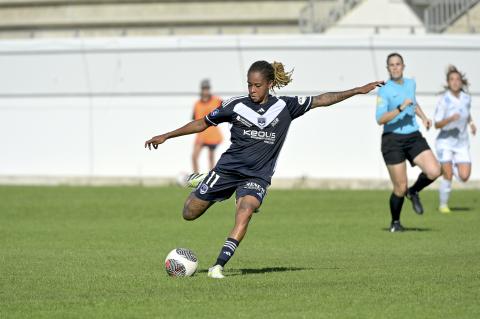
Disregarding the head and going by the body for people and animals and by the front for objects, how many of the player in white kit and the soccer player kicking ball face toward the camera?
2

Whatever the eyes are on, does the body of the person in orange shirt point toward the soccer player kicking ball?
yes

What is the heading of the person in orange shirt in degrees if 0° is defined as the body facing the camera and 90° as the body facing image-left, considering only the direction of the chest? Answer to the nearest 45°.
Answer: approximately 0°

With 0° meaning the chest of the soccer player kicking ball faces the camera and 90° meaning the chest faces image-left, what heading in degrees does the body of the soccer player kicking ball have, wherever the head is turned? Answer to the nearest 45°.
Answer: approximately 0°
